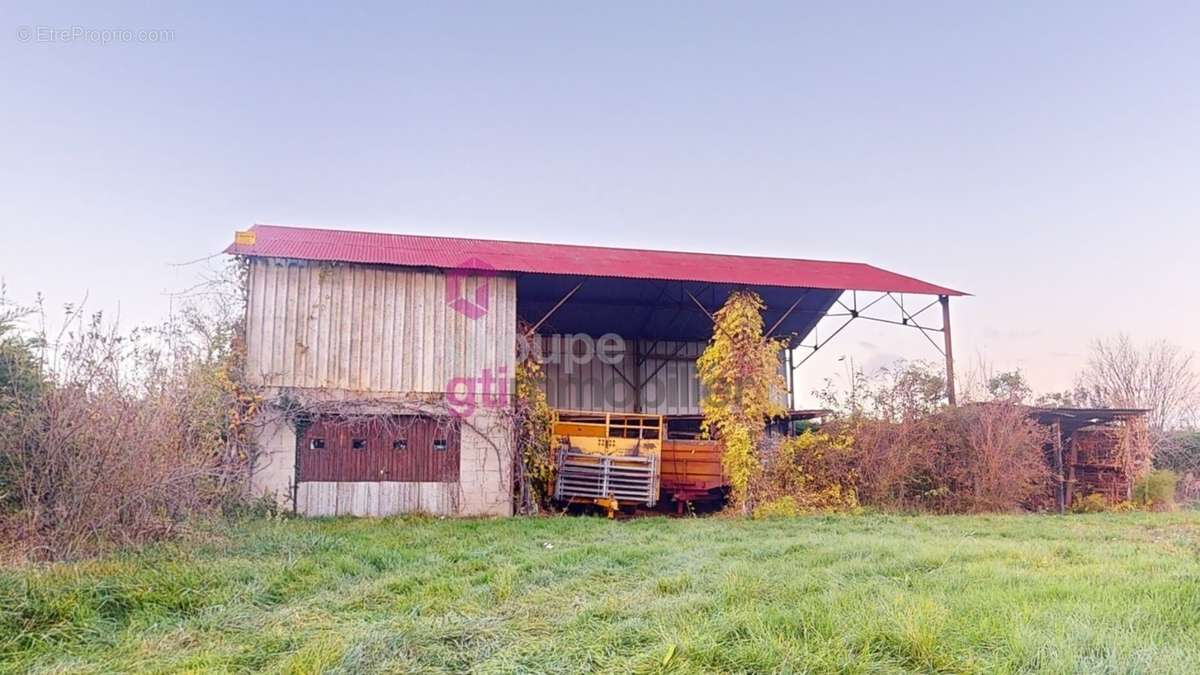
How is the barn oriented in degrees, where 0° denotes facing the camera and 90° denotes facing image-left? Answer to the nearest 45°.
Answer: approximately 0°

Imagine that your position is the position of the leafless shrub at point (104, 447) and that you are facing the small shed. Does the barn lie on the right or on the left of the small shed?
left

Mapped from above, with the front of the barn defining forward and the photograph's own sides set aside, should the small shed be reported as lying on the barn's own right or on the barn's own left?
on the barn's own left

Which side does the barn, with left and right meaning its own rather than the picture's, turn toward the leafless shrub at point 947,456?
left
